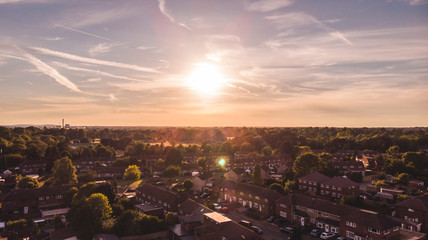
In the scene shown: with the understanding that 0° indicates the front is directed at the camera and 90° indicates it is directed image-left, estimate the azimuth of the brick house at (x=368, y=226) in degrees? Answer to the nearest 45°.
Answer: approximately 45°

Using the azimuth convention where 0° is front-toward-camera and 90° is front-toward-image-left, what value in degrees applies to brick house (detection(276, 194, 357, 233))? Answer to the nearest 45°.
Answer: approximately 45°

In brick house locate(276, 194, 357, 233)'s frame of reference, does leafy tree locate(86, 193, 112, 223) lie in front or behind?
in front

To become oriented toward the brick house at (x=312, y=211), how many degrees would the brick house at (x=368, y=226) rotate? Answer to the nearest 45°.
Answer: approximately 90° to its right

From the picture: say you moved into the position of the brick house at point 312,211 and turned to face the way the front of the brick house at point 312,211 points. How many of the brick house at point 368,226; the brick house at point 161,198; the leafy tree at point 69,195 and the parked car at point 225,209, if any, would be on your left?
1

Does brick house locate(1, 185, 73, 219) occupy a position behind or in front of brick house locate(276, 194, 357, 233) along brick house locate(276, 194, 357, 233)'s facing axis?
in front

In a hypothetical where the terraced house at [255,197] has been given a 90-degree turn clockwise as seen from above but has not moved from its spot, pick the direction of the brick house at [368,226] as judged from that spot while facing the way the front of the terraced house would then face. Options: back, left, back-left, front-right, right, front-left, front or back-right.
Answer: back

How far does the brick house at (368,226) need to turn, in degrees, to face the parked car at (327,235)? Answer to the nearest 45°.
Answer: approximately 45° to its right

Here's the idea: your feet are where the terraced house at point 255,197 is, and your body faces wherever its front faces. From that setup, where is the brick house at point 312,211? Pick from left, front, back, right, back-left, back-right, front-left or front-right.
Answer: left

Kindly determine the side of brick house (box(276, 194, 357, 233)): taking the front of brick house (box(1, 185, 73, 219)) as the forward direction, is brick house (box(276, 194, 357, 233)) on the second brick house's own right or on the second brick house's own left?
on the second brick house's own left

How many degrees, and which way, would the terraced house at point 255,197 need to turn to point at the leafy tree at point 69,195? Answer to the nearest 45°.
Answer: approximately 45° to its right

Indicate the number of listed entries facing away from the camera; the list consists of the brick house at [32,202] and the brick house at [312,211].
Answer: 0

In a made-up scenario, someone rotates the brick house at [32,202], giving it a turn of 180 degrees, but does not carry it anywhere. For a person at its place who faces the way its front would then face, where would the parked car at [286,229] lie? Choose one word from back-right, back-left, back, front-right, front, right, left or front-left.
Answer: back-right

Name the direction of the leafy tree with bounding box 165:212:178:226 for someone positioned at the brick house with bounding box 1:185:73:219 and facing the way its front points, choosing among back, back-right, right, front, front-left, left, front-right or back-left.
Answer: front-left
